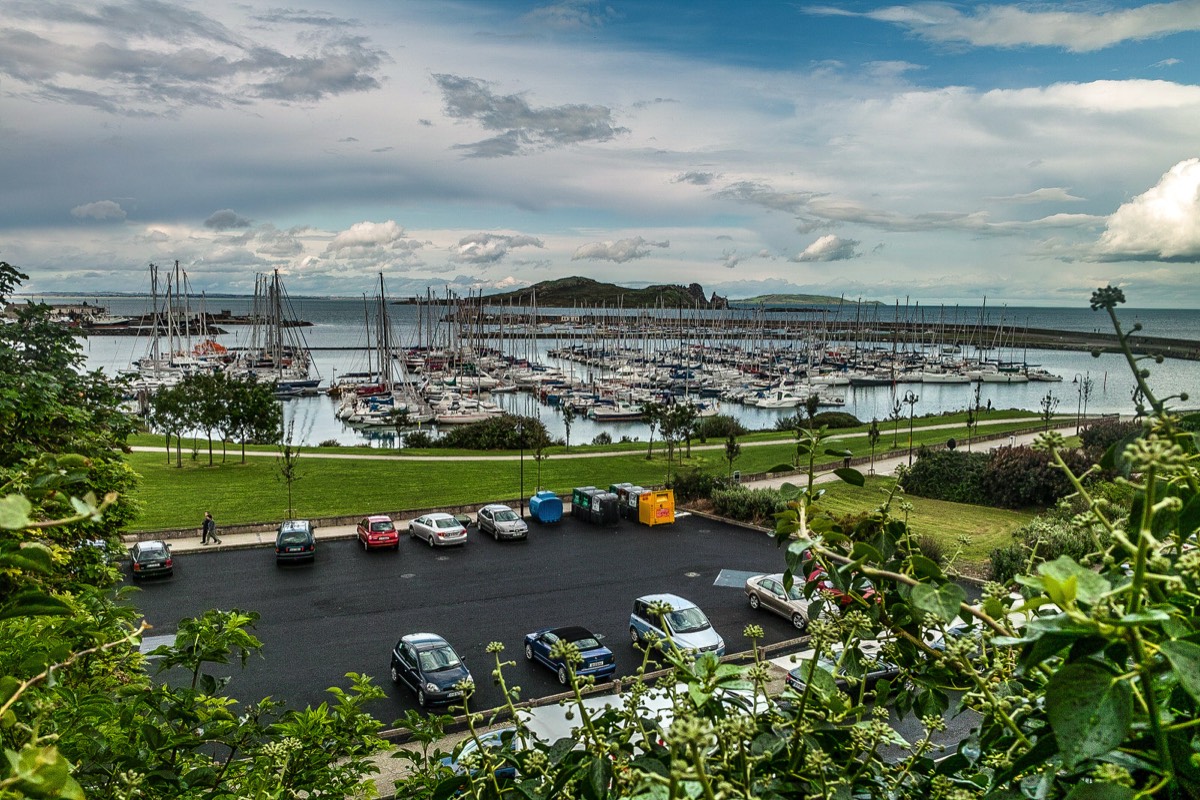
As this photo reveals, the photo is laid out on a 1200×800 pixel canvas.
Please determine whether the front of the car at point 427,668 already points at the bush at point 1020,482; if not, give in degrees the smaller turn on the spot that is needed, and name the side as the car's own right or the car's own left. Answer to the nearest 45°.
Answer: approximately 90° to the car's own left

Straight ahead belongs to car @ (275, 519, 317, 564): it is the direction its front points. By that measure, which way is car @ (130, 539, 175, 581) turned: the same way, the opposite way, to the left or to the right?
the same way

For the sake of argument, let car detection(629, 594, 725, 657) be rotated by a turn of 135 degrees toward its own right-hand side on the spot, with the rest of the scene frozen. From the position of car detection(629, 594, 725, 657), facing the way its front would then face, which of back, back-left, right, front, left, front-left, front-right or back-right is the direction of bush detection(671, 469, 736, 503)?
right

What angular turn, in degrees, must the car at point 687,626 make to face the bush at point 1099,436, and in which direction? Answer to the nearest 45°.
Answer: approximately 90° to its left

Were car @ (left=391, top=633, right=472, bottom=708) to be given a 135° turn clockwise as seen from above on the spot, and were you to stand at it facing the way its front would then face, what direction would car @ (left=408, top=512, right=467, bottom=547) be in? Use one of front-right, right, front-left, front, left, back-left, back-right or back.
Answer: right

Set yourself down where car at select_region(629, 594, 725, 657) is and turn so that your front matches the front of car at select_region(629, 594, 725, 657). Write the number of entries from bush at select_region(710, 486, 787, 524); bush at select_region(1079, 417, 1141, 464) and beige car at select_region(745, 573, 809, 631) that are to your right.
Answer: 0

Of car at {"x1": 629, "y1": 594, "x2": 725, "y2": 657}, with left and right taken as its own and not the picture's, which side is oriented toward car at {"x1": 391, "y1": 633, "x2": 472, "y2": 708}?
right

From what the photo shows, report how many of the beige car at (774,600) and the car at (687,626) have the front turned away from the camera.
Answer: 0

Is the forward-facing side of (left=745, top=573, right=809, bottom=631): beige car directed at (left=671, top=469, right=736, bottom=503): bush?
no

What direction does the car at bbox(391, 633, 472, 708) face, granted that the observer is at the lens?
facing the viewer and to the right of the viewer

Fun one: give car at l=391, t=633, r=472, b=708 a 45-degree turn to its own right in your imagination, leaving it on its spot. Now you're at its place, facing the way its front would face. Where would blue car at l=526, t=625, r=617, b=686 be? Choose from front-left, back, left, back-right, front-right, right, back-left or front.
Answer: left
